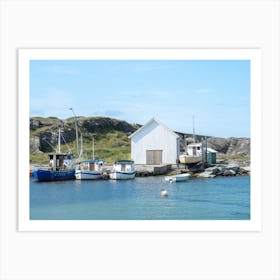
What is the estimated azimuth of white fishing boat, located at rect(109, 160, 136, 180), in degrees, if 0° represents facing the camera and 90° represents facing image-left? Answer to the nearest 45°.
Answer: approximately 45°

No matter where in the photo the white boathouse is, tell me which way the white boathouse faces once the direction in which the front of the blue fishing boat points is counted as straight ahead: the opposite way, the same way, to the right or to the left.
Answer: to the left

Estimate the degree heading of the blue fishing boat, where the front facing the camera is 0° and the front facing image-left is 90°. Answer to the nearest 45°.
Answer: approximately 90°

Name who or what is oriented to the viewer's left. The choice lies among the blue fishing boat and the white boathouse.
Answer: the blue fishing boat

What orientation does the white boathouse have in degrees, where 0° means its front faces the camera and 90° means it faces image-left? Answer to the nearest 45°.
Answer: approximately 0°

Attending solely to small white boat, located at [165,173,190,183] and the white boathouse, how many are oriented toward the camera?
1

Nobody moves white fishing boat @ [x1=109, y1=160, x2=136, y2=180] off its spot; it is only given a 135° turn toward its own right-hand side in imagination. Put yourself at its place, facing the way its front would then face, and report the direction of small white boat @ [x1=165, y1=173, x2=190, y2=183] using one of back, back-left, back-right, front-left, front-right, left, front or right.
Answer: right
